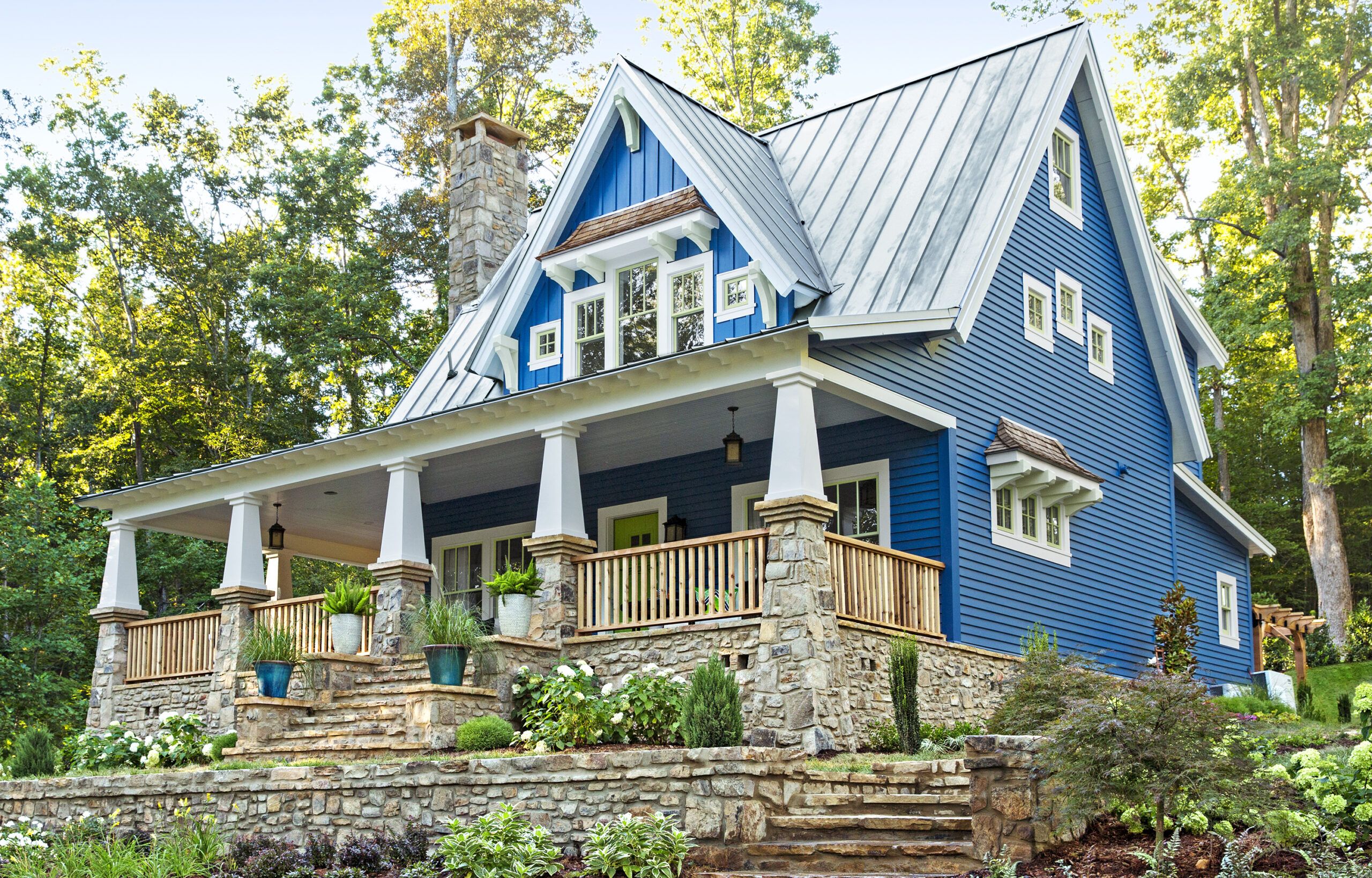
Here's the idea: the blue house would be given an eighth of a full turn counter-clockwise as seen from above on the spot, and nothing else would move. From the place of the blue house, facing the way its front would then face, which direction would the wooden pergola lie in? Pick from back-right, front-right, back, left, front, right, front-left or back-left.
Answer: back-left

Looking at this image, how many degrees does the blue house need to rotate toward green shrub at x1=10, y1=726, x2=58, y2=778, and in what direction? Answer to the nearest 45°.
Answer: approximately 45° to its right

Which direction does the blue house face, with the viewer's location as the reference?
facing the viewer and to the left of the viewer

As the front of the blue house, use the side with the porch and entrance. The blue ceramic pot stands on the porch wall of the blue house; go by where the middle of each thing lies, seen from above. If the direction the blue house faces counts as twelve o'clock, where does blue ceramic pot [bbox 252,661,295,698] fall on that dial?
The blue ceramic pot is roughly at 1 o'clock from the blue house.

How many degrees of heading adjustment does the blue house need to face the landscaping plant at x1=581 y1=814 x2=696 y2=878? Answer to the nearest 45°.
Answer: approximately 45° to its left

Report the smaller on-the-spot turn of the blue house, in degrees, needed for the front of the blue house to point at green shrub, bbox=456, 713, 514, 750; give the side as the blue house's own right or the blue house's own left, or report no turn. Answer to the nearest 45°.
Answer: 0° — it already faces it
